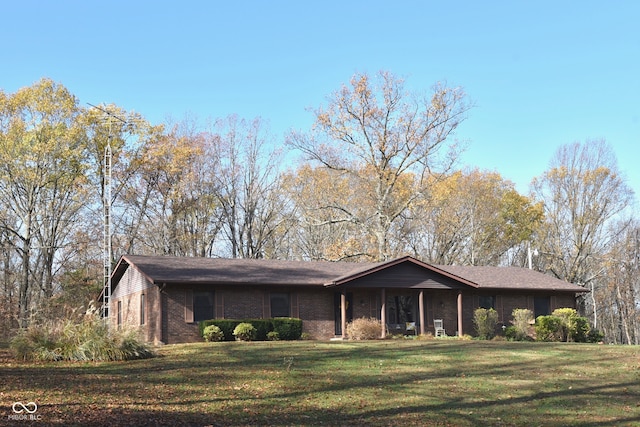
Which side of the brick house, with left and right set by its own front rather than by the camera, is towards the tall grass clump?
right

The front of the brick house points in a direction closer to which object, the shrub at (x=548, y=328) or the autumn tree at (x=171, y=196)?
the shrub

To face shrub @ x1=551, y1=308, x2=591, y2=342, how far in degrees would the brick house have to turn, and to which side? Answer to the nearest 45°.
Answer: approximately 45° to its left

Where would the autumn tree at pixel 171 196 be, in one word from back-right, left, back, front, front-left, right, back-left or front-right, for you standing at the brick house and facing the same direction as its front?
back

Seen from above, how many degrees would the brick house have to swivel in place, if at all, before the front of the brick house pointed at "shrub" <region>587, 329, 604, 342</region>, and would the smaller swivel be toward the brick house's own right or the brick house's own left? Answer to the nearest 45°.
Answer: approximately 45° to the brick house's own left

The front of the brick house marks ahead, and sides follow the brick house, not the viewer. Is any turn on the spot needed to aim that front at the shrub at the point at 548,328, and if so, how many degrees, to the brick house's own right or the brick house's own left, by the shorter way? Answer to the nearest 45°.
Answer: approximately 45° to the brick house's own left

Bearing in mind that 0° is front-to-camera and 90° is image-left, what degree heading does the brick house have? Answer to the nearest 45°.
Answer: approximately 315°
